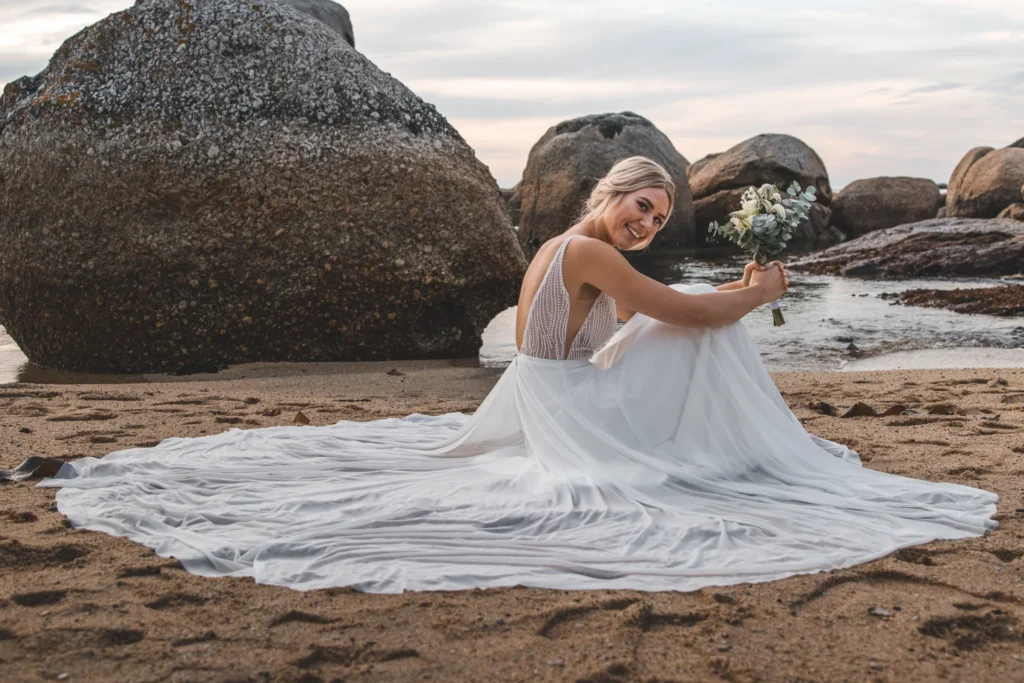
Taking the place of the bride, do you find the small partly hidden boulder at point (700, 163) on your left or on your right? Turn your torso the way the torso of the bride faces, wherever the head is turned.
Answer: on your left

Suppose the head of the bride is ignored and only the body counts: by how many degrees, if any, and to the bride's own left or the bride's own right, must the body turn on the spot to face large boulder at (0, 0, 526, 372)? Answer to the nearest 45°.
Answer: approximately 135° to the bride's own left

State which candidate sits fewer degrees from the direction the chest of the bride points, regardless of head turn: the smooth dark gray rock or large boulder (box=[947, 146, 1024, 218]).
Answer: the large boulder

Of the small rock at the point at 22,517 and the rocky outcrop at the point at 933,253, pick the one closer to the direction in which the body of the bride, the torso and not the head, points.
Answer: the rocky outcrop

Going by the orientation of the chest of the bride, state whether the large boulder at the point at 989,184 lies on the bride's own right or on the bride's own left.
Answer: on the bride's own left

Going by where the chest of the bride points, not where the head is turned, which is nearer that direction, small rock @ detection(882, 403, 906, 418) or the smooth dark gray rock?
the small rock

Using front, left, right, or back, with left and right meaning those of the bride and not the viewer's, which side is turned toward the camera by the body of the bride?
right

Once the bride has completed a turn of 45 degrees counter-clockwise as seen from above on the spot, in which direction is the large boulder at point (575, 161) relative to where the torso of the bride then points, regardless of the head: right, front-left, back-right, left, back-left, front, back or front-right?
front-left

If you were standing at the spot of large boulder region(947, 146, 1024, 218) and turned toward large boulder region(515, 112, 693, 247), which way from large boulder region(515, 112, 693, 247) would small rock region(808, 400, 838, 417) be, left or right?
left

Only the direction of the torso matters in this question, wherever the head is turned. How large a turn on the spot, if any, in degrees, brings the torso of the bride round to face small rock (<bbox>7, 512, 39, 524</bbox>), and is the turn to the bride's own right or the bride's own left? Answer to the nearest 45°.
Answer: approximately 180°

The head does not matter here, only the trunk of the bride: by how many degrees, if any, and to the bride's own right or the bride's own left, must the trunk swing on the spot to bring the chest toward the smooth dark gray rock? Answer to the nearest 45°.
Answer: approximately 90° to the bride's own left
